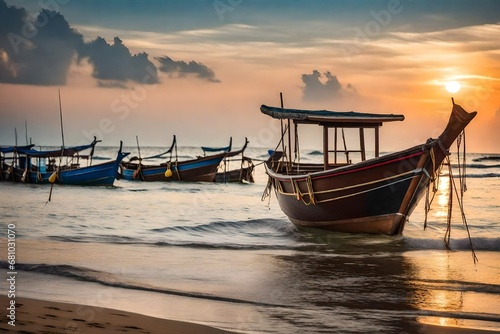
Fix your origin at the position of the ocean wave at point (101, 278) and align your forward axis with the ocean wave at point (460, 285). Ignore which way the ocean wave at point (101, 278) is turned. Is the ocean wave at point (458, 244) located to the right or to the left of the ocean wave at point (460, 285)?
left

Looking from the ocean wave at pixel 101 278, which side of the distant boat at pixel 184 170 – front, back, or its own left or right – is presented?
right

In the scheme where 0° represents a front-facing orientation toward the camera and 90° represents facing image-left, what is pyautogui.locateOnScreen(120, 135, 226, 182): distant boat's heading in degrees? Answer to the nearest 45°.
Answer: approximately 270°

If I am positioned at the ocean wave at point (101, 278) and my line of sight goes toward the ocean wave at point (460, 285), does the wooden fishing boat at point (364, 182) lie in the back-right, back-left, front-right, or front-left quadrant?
front-left

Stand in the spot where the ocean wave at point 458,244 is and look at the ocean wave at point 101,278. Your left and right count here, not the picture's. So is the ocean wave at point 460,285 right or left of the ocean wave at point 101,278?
left

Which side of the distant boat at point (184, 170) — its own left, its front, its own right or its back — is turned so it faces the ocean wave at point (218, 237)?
right

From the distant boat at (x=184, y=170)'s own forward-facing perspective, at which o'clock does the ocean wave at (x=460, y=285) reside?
The ocean wave is roughly at 3 o'clock from the distant boat.

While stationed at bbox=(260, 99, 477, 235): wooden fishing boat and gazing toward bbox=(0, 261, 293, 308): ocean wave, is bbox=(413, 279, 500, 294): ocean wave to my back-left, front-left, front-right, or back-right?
front-left

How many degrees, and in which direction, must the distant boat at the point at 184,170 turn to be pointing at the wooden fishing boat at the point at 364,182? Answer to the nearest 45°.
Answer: approximately 90° to its right
